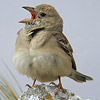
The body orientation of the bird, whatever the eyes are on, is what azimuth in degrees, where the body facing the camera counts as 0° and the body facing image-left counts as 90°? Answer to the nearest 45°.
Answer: approximately 45°
